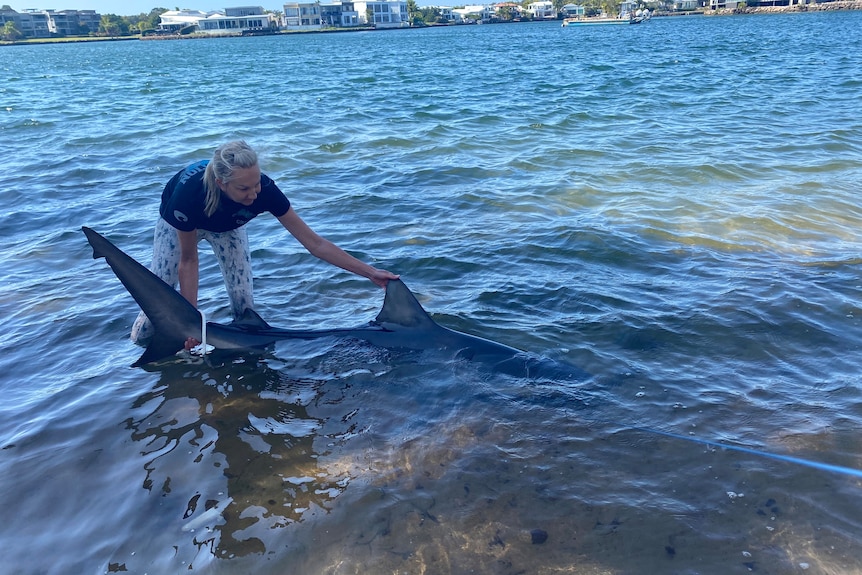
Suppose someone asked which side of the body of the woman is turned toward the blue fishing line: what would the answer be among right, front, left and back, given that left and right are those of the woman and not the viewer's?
front

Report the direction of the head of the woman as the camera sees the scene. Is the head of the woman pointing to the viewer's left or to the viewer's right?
to the viewer's right

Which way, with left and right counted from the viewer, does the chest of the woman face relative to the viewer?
facing the viewer and to the right of the viewer

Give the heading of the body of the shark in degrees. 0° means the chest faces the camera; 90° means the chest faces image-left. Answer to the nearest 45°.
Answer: approximately 270°

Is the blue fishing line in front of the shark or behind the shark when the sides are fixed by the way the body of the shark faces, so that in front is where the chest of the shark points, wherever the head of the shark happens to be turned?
in front
